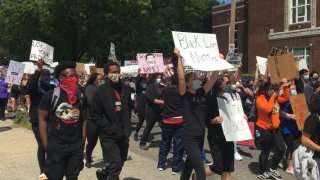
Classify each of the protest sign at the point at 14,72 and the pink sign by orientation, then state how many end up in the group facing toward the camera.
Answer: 2

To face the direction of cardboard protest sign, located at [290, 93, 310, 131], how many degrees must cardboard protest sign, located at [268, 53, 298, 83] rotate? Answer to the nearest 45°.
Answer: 0° — it already faces it

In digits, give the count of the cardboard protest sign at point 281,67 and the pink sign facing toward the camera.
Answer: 2

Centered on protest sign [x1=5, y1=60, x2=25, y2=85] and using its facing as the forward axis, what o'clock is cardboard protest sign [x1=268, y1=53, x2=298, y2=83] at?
The cardboard protest sign is roughly at 11 o'clock from the protest sign.

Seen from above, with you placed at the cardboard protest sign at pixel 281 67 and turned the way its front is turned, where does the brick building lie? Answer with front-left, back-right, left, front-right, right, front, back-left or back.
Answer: back

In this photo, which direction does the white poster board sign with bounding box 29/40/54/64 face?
toward the camera

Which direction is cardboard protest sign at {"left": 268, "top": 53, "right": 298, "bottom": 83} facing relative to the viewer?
toward the camera

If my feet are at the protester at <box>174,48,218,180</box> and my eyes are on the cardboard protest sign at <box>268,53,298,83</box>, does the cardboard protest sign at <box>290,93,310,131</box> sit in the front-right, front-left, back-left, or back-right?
front-right

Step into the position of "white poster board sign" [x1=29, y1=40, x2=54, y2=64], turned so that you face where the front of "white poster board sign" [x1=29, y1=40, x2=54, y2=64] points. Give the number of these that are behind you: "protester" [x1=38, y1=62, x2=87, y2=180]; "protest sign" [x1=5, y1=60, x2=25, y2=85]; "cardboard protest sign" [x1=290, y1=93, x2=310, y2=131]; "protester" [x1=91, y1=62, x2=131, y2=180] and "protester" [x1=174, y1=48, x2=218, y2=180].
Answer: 1

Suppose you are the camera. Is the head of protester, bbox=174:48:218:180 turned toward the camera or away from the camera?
toward the camera

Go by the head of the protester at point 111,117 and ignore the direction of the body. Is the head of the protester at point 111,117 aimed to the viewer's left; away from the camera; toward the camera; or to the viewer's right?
toward the camera

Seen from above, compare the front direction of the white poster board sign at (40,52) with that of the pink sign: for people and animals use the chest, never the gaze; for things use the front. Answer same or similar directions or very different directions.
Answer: same or similar directions

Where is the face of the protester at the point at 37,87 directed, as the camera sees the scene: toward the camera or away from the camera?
toward the camera

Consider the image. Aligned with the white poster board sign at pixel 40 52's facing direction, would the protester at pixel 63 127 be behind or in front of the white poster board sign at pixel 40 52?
in front

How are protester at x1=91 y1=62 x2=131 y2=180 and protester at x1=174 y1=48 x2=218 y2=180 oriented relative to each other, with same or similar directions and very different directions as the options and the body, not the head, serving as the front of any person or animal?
same or similar directions

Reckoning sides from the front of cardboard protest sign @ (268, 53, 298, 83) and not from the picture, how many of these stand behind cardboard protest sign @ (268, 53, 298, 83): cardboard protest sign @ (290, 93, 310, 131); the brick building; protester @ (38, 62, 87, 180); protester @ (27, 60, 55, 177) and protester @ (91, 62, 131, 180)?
1
